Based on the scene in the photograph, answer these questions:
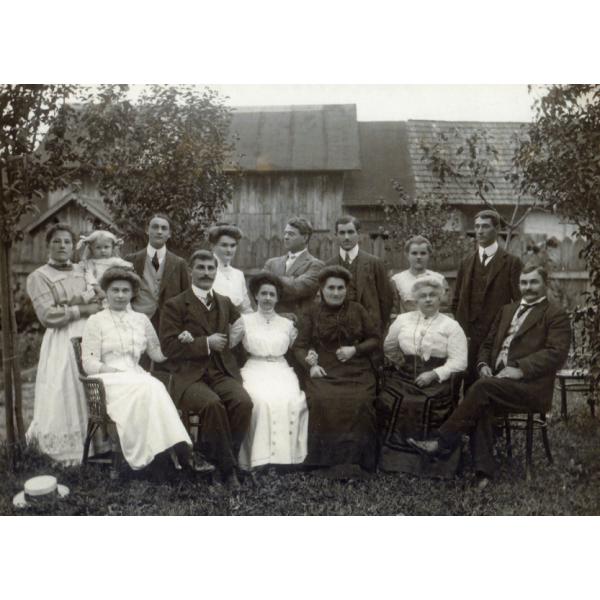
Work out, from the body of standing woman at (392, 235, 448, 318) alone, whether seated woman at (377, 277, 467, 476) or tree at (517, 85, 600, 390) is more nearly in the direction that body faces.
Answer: the seated woman

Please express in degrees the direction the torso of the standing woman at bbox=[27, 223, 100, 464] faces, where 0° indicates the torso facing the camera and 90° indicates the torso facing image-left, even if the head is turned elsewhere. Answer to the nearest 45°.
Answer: approximately 315°

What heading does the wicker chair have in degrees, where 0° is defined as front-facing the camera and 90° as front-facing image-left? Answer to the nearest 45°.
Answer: approximately 315°

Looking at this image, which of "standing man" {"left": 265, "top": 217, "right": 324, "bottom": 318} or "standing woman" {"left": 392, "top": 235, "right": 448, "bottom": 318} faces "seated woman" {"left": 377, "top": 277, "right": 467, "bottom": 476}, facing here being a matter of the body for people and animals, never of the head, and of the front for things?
the standing woman

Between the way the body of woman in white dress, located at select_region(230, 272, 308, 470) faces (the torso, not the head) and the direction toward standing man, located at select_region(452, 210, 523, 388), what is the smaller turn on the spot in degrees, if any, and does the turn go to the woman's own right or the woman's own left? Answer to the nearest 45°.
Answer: approximately 90° to the woman's own left

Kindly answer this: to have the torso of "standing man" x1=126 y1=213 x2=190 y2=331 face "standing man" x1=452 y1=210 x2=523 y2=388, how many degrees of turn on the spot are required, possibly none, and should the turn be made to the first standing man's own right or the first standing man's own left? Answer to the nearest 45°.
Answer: approximately 90° to the first standing man's own left

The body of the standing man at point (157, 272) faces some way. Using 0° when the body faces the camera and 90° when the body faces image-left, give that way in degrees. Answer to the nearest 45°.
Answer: approximately 0°
